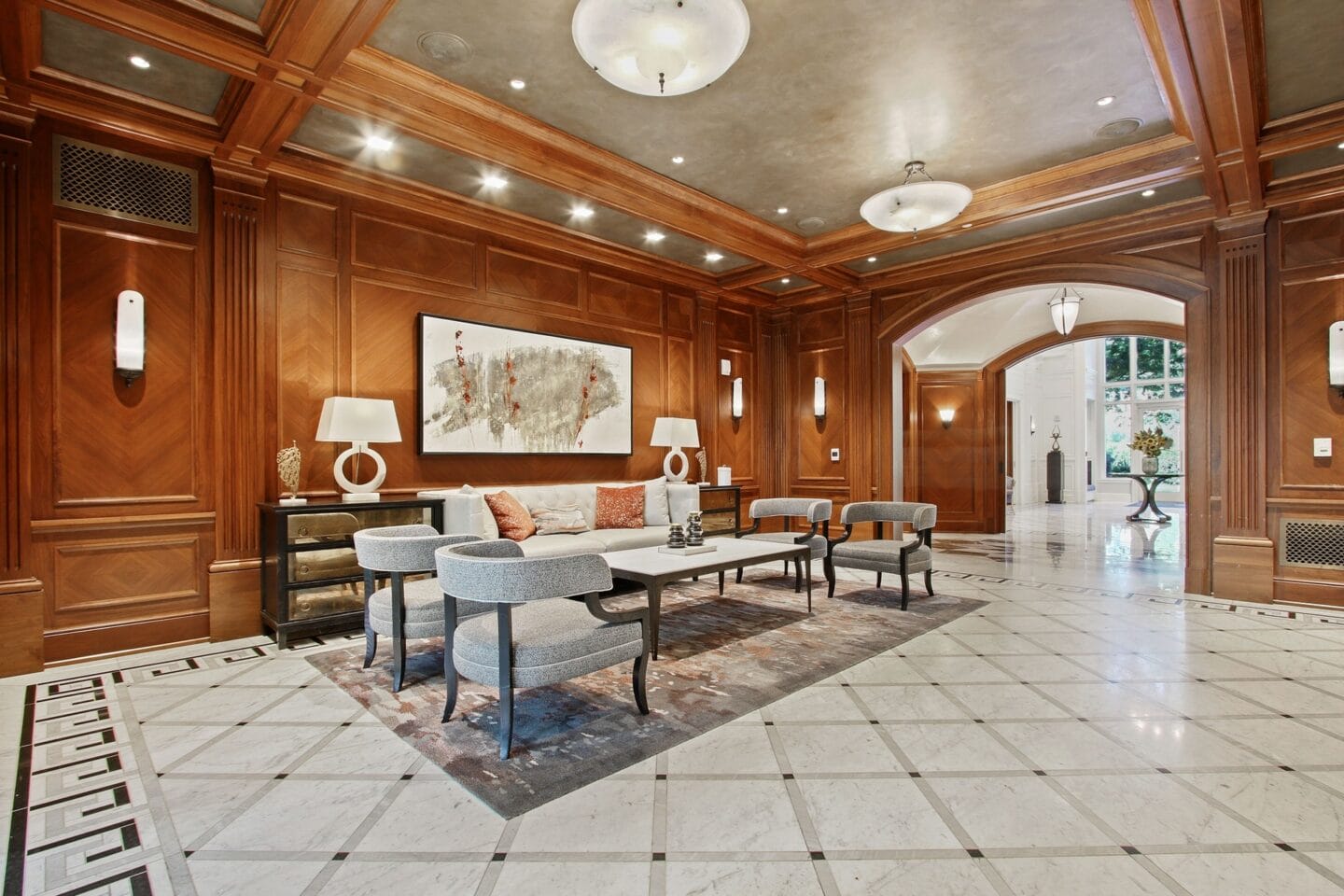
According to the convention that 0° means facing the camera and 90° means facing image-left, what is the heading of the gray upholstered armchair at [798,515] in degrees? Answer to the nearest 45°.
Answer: approximately 45°

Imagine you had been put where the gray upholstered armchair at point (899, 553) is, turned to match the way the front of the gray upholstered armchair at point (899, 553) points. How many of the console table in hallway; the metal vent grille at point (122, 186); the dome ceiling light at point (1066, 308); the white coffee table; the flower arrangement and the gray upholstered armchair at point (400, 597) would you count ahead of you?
3

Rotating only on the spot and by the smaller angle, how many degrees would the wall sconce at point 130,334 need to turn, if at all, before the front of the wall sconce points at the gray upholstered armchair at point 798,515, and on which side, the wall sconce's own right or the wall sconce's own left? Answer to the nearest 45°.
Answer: approximately 90° to the wall sconce's own left

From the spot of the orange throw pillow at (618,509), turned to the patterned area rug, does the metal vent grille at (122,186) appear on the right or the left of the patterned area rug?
right

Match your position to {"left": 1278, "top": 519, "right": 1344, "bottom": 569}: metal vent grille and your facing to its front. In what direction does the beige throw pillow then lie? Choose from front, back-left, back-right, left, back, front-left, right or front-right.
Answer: front-right

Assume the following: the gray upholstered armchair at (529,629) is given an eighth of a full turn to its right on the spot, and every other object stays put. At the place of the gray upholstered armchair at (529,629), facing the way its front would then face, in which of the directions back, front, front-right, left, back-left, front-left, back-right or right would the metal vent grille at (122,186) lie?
back-left

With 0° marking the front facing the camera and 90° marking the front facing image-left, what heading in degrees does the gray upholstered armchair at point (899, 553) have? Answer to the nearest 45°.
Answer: approximately 45°

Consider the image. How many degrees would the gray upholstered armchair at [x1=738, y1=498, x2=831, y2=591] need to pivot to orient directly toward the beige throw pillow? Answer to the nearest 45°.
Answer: approximately 45° to its right

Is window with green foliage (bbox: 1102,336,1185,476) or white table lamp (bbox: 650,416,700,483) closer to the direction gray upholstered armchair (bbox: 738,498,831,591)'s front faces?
the white table lamp

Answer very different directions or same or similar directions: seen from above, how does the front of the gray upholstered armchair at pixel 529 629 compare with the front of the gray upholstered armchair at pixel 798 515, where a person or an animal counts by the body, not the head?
very different directions
